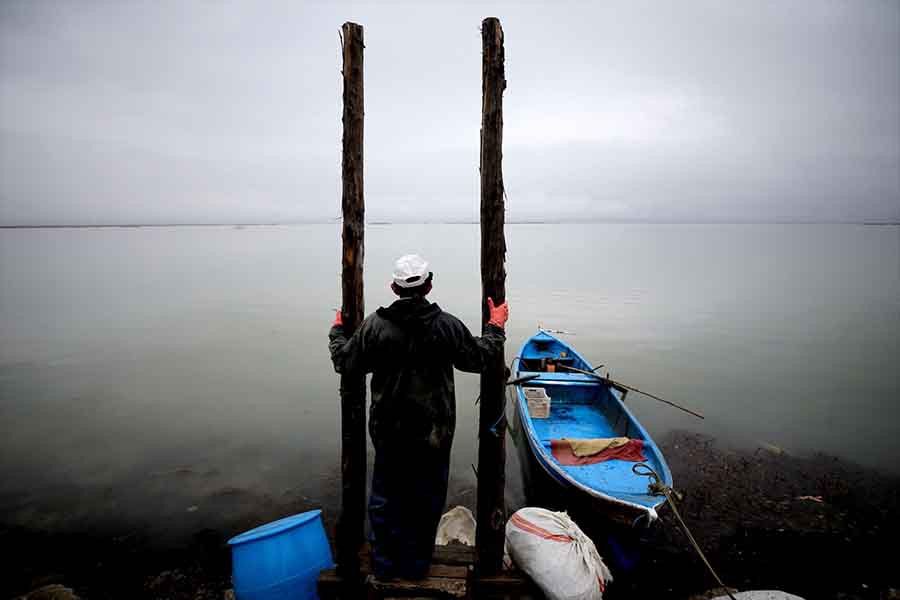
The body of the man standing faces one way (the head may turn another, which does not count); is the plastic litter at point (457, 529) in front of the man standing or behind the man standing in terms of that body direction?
in front

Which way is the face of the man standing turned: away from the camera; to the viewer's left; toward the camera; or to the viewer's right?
away from the camera

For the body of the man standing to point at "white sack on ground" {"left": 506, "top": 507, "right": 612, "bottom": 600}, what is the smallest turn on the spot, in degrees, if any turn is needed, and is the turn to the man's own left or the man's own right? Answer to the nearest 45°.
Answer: approximately 45° to the man's own right

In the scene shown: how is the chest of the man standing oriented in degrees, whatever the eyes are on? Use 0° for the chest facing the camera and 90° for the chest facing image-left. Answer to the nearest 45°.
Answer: approximately 180°

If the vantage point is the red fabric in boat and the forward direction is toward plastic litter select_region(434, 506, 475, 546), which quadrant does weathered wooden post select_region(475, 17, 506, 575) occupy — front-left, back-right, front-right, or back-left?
front-left
